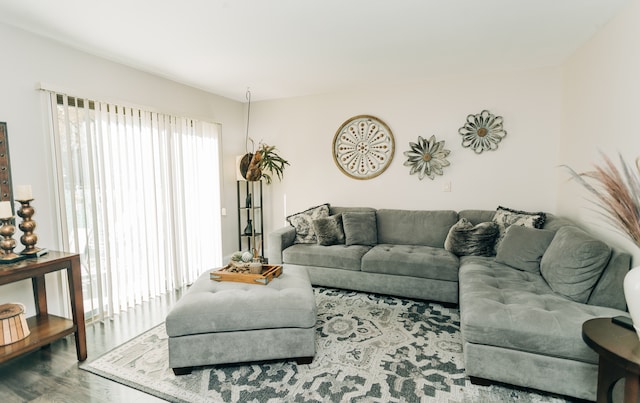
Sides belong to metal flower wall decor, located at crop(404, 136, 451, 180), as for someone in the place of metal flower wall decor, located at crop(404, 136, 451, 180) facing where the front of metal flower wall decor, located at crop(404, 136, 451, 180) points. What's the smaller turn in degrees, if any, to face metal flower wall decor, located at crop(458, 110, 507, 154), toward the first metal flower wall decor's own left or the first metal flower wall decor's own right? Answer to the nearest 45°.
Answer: approximately 90° to the first metal flower wall decor's own left

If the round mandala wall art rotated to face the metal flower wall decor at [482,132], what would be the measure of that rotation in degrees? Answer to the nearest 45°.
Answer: approximately 90° to its left

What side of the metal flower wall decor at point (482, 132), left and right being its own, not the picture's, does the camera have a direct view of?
front

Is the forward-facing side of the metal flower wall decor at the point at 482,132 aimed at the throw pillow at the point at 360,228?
no

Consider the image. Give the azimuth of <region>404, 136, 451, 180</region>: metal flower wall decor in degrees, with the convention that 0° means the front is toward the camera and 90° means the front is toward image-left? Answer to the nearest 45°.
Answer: approximately 0°

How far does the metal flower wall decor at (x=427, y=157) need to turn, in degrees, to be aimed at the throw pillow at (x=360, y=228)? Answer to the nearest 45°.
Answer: approximately 45° to its right

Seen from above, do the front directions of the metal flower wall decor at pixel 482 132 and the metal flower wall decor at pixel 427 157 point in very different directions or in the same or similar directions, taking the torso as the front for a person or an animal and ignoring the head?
same or similar directions

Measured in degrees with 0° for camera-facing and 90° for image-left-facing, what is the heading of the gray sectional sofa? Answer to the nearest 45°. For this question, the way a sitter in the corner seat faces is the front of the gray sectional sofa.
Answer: approximately 45°

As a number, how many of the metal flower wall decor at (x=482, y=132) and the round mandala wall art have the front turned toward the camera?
2

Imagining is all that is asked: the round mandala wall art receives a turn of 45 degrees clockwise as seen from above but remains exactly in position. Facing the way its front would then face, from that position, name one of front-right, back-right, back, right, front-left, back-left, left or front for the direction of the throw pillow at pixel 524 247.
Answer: left

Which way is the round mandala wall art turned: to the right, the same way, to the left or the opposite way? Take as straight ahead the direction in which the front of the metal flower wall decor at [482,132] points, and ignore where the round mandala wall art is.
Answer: the same way

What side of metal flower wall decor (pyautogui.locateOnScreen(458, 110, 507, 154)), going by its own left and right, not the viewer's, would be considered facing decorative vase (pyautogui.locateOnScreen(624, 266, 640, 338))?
front

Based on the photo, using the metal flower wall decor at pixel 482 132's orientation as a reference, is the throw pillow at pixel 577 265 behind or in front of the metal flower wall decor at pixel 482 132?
in front

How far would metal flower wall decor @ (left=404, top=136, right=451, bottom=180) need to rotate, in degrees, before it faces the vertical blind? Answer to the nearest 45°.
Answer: approximately 45° to its right
